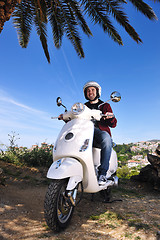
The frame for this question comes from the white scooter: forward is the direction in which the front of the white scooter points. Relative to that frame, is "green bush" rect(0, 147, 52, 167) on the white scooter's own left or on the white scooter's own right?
on the white scooter's own right

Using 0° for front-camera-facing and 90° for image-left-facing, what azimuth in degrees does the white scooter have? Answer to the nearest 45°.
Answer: approximately 45°
